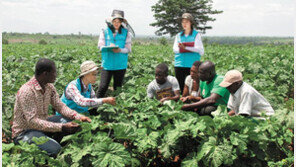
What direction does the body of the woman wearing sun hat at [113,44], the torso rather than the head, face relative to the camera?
toward the camera

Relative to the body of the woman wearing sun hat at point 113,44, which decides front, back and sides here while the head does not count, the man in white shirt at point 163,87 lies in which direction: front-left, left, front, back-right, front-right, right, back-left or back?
front-left

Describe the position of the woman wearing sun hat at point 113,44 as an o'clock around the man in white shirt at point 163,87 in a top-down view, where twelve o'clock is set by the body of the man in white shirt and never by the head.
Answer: The woman wearing sun hat is roughly at 4 o'clock from the man in white shirt.

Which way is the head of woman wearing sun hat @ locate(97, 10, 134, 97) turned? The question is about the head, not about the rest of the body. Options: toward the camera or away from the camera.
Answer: toward the camera

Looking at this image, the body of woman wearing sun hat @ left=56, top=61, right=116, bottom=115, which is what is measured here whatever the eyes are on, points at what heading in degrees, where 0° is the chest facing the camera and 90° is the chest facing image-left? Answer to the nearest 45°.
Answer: approximately 270°

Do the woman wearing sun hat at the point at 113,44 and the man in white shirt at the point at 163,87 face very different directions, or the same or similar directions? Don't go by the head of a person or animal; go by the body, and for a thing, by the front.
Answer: same or similar directions

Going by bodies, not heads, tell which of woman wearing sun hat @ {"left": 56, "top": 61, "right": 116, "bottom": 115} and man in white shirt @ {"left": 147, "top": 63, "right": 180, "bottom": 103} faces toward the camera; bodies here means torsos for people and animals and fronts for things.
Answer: the man in white shirt

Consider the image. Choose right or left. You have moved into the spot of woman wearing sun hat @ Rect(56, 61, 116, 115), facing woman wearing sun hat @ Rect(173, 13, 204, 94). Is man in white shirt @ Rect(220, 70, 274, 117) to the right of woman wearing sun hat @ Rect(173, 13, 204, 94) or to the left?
right

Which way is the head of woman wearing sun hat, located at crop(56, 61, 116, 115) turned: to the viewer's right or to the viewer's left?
to the viewer's right

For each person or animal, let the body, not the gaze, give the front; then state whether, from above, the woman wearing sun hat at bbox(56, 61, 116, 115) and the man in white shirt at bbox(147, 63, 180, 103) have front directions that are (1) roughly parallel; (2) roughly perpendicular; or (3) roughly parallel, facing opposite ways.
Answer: roughly perpendicular

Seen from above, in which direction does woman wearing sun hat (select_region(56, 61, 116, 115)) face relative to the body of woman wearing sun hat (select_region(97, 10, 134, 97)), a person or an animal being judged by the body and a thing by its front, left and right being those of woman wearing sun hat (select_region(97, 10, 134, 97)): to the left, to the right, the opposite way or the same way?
to the left

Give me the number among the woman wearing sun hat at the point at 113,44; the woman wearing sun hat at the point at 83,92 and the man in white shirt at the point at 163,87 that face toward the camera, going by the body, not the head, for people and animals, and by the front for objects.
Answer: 2

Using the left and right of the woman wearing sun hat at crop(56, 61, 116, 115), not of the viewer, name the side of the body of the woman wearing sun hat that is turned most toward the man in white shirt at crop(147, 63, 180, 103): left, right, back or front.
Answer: front

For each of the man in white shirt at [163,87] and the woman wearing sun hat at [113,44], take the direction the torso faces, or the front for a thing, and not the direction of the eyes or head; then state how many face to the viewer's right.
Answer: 0

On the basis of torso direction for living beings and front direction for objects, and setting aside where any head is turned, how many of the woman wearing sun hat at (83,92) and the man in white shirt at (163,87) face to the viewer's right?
1
